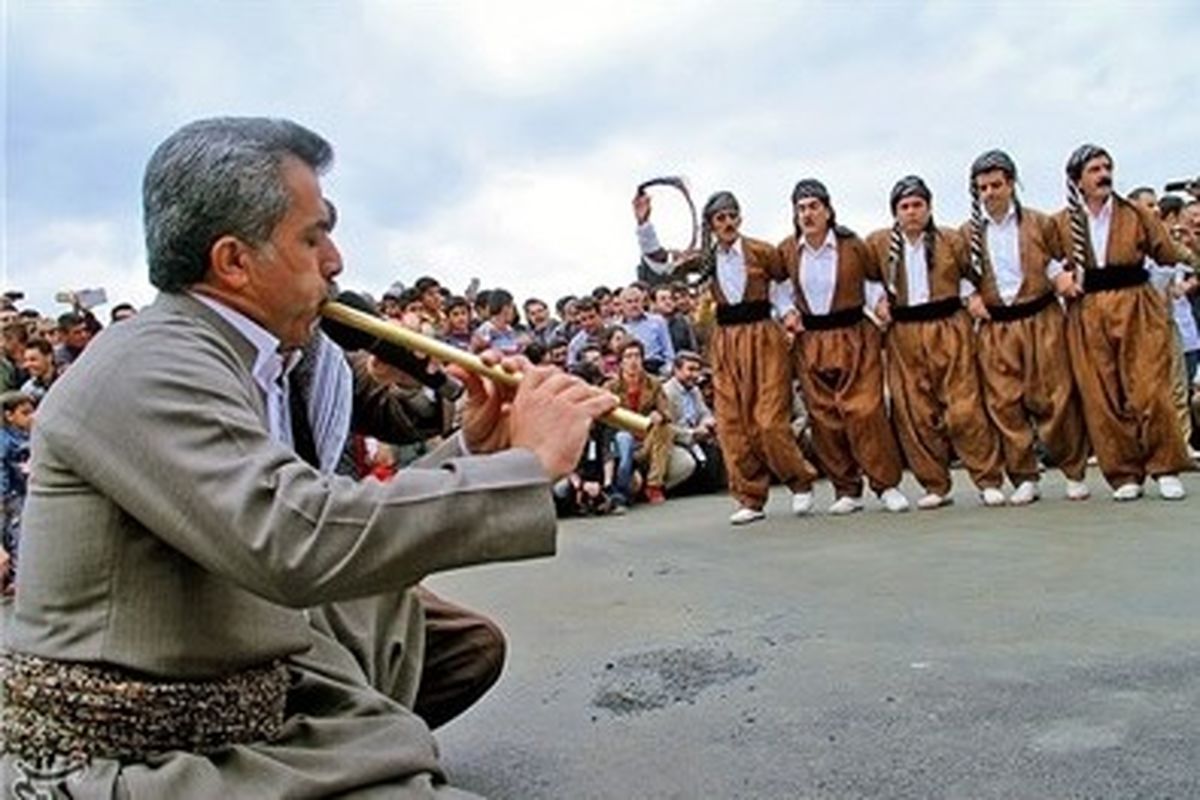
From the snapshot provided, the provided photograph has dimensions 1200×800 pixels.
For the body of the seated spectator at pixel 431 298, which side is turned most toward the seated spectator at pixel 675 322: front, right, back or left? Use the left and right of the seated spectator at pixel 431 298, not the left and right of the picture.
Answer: left

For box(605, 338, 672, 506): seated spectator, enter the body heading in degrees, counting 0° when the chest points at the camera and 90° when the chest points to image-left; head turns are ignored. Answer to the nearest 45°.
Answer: approximately 0°

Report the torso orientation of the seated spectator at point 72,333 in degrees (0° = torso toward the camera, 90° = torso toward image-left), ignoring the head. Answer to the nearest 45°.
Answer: approximately 315°

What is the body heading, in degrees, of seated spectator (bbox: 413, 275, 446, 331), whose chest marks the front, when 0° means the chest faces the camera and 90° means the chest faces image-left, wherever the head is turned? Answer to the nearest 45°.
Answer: approximately 315°

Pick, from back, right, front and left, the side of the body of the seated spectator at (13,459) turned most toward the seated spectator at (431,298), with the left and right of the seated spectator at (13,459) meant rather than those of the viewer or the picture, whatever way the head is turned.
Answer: left

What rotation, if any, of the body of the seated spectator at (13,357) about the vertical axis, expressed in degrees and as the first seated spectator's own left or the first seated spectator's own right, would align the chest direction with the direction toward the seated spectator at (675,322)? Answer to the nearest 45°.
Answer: approximately 45° to the first seated spectator's own left

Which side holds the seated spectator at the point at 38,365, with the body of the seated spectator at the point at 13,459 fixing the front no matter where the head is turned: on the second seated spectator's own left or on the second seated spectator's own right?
on the second seated spectator's own left

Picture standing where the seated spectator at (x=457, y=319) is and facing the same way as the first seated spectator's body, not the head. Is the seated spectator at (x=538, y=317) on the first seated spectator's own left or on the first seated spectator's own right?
on the first seated spectator's own left
